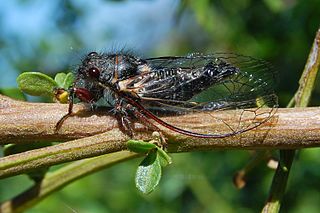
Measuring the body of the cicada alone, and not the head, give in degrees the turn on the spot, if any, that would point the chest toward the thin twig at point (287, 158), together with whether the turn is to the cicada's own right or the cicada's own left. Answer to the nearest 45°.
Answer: approximately 180°

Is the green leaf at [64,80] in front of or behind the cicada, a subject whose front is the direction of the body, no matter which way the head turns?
in front

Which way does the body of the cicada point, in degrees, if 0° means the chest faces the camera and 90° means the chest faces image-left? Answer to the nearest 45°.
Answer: approximately 90°
